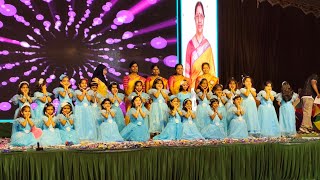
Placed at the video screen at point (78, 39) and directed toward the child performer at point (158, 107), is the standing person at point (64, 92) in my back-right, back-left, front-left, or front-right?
front-right

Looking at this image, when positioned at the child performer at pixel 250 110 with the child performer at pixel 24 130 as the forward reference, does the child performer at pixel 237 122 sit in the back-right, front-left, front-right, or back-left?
front-left

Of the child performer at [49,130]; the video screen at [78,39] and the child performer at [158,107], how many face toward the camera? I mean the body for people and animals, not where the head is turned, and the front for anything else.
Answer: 3

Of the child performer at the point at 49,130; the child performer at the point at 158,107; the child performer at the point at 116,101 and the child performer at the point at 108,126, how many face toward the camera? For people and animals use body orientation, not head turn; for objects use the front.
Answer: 4

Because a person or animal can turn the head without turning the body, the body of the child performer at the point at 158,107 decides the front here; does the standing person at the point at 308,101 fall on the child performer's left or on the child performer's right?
on the child performer's left

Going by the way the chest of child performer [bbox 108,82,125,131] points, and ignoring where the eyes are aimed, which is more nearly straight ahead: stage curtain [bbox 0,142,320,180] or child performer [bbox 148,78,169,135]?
the stage curtain

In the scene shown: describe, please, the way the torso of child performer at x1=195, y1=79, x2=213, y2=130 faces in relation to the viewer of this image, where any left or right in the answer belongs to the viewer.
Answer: facing the viewer

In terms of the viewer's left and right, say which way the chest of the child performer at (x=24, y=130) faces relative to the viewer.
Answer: facing the viewer and to the right of the viewer

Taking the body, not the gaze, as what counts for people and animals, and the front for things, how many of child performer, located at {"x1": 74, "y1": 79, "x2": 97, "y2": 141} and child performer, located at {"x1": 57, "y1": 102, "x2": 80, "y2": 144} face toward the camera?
2

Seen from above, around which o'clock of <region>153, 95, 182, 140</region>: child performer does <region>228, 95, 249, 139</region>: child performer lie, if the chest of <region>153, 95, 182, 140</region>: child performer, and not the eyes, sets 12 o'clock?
<region>228, 95, 249, 139</region>: child performer is roughly at 10 o'clock from <region>153, 95, 182, 140</region>: child performer.

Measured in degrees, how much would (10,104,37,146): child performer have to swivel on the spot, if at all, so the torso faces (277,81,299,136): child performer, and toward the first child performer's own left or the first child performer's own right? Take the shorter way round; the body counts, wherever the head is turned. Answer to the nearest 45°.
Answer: approximately 45° to the first child performer's own left

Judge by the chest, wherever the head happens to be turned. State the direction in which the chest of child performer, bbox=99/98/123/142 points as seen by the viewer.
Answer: toward the camera

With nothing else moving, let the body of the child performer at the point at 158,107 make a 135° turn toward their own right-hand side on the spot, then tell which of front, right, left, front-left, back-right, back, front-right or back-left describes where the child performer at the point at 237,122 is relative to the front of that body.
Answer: back-right

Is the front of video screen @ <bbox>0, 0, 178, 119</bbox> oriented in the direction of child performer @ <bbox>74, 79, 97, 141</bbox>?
yes

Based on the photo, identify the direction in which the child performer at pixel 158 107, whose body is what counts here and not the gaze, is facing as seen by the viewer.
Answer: toward the camera

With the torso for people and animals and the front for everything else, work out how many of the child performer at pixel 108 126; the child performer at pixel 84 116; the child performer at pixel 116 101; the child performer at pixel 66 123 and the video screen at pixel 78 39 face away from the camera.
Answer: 0

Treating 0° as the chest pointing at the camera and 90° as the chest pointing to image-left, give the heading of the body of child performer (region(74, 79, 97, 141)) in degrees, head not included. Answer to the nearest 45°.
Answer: approximately 0°
